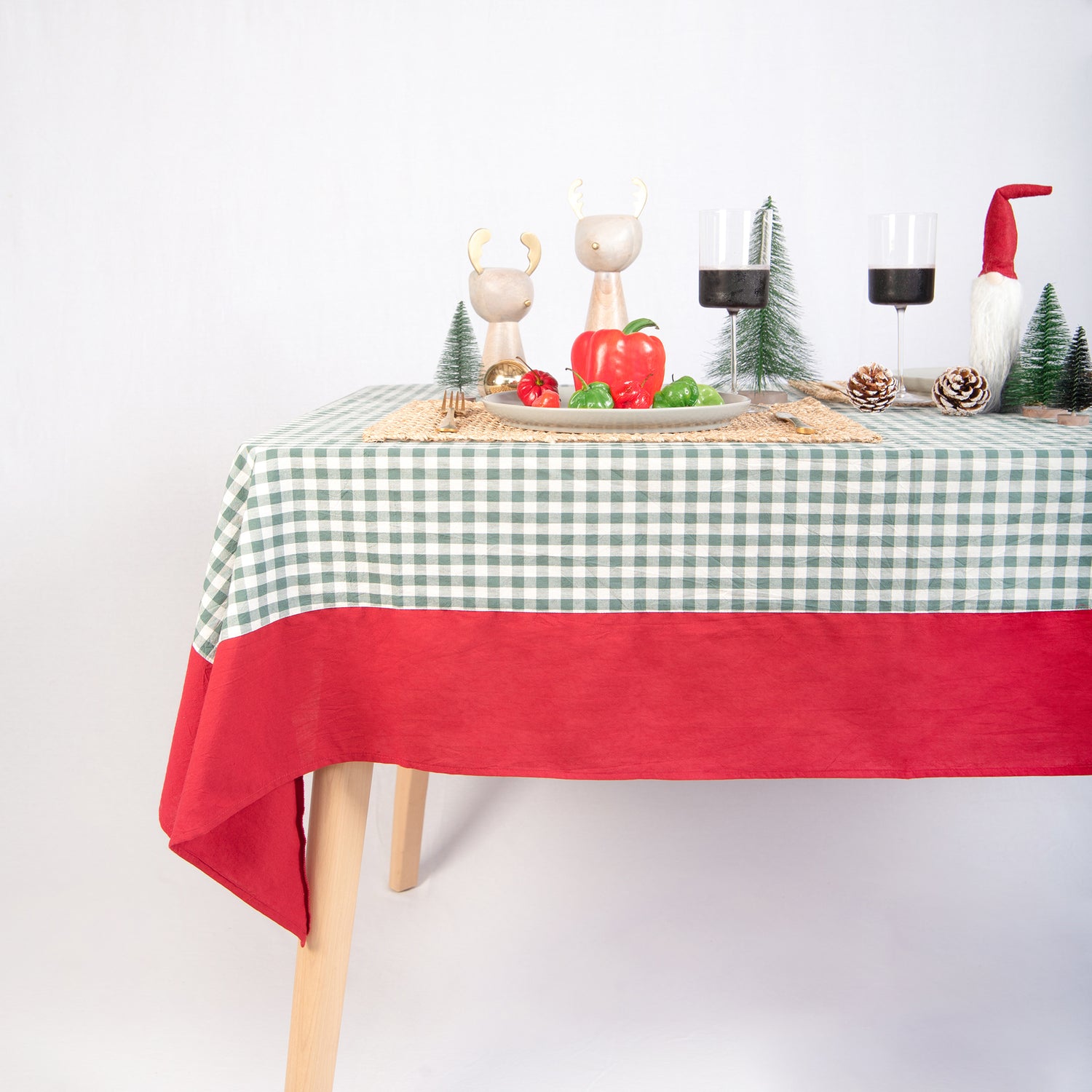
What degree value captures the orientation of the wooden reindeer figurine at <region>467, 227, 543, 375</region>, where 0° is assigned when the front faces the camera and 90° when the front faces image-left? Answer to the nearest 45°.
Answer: approximately 315°

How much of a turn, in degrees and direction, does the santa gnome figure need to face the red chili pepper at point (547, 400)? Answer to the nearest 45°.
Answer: approximately 45° to its right

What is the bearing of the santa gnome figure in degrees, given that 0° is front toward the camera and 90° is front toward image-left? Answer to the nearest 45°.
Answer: approximately 0°

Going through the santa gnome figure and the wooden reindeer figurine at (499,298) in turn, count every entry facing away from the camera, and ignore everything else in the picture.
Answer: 0
